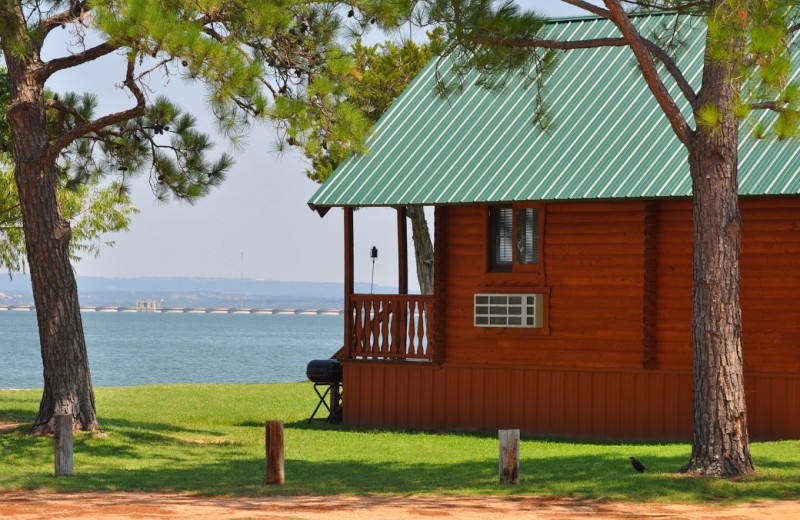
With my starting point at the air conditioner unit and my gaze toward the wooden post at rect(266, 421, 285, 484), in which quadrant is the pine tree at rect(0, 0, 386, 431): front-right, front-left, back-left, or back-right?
front-right

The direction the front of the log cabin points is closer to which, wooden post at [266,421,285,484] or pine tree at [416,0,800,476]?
the wooden post

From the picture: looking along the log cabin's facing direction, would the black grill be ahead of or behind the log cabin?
ahead

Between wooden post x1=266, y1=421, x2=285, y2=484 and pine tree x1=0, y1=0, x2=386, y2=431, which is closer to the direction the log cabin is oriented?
the pine tree

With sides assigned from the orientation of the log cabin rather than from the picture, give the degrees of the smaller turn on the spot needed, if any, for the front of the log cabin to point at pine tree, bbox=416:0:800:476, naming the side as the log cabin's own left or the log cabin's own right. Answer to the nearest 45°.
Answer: approximately 90° to the log cabin's own left

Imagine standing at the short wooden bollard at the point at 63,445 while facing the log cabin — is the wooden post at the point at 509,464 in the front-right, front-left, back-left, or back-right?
front-right

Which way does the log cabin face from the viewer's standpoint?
to the viewer's left

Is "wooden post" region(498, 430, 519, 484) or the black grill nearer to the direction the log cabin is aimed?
the black grill
